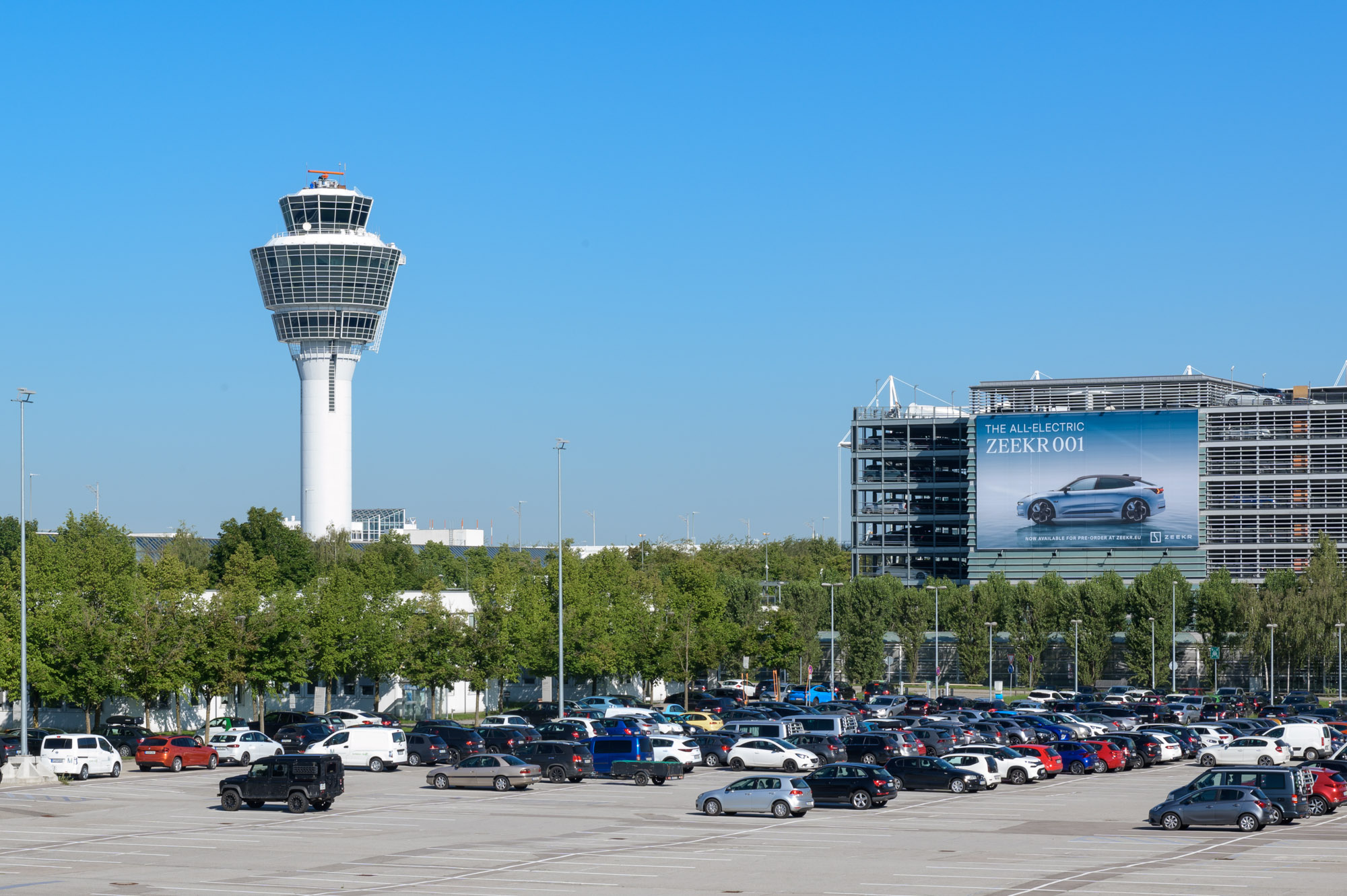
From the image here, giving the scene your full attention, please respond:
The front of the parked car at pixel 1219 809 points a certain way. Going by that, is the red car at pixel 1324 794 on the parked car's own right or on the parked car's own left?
on the parked car's own right

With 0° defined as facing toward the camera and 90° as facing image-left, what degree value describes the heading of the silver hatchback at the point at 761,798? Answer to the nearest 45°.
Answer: approximately 90°

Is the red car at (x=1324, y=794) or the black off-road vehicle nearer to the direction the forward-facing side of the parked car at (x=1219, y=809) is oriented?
the black off-road vehicle

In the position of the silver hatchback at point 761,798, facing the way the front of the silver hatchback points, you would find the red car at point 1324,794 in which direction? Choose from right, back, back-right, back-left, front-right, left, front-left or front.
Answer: back

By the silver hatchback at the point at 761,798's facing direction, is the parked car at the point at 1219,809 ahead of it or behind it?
behind

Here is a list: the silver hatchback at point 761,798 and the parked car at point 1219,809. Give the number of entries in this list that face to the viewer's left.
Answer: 2

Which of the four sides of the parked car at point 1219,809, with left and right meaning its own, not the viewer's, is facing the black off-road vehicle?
front

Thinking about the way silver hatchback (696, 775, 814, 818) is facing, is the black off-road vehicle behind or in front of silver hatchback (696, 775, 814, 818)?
in front

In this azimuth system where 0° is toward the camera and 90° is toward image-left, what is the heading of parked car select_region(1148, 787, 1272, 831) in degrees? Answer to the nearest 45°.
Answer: approximately 90°

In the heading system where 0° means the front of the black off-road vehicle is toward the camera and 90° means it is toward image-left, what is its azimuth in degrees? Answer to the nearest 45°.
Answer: approximately 135°
